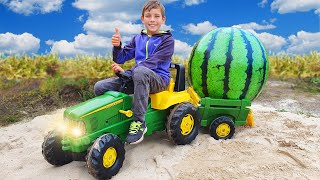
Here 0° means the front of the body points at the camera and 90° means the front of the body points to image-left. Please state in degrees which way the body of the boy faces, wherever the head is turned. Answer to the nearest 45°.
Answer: approximately 45°
